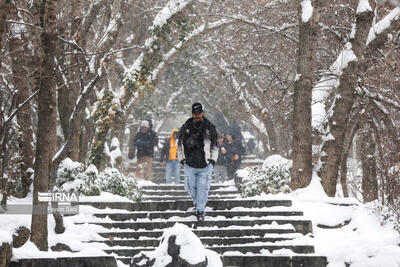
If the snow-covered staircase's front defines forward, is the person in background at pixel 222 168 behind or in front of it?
behind

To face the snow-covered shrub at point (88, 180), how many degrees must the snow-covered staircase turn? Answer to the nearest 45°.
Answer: approximately 90° to its right

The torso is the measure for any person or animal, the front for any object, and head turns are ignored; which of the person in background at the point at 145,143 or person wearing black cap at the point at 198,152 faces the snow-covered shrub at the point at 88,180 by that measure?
the person in background

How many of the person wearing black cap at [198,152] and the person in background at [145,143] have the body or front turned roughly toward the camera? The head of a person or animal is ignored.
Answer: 2

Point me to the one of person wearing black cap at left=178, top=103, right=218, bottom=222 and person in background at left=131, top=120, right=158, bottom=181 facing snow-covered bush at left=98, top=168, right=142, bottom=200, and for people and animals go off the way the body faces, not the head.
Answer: the person in background

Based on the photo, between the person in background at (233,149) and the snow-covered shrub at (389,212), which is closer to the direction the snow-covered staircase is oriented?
the snow-covered shrub

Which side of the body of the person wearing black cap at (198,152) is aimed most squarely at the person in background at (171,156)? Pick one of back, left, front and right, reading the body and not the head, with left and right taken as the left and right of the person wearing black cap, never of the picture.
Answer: back

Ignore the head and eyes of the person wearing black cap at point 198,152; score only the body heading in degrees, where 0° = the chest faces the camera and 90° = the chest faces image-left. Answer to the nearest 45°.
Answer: approximately 0°

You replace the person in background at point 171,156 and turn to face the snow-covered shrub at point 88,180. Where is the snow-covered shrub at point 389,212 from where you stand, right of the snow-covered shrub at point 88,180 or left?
left
